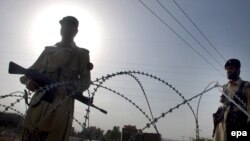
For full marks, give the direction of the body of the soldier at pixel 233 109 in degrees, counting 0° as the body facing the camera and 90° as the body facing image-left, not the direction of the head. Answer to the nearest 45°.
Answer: approximately 45°

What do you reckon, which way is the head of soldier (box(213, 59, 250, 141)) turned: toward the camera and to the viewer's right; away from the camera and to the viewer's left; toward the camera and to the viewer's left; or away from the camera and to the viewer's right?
toward the camera and to the viewer's left

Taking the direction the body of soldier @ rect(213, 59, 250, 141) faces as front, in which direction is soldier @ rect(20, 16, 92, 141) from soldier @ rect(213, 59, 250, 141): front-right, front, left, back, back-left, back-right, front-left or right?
front
